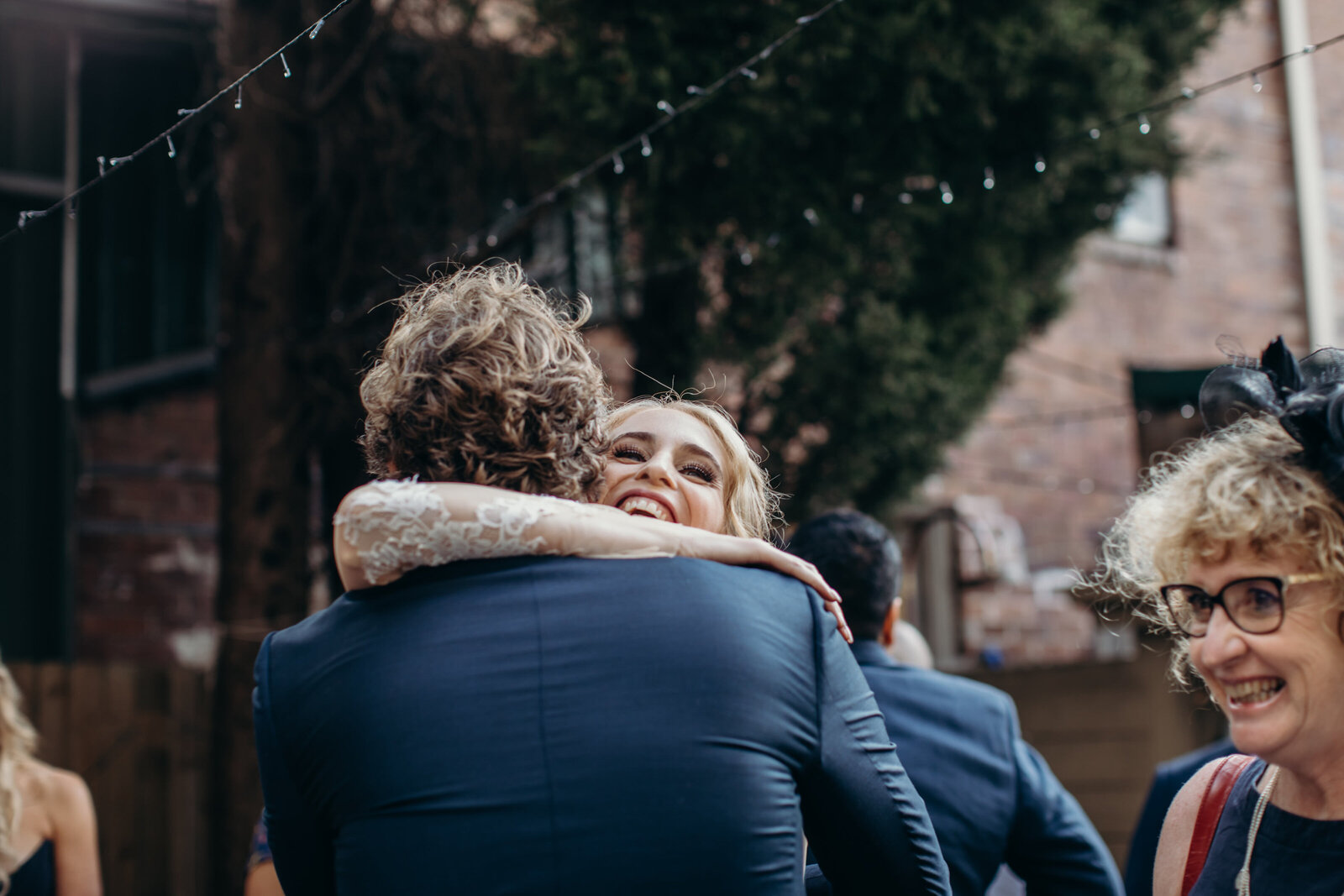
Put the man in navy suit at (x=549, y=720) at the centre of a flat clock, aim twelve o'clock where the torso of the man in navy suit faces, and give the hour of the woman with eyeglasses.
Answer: The woman with eyeglasses is roughly at 3 o'clock from the man in navy suit.

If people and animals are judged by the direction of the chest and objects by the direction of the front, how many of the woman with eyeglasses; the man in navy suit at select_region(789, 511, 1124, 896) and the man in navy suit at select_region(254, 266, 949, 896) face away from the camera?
2

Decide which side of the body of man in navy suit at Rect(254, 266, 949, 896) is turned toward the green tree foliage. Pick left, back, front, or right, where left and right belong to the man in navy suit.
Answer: front

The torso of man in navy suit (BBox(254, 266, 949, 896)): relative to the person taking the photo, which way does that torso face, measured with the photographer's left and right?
facing away from the viewer

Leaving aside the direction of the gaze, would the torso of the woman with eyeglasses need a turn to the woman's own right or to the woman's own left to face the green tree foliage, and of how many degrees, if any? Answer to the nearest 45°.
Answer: approximately 135° to the woman's own right

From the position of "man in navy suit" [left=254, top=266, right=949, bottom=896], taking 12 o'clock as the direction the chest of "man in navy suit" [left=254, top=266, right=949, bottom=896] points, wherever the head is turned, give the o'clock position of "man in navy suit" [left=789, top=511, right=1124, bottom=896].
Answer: "man in navy suit" [left=789, top=511, right=1124, bottom=896] is roughly at 1 o'clock from "man in navy suit" [left=254, top=266, right=949, bottom=896].

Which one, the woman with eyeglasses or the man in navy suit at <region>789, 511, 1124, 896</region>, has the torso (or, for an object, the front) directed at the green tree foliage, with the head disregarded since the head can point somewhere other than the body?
the man in navy suit

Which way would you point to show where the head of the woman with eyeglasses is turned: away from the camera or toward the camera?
toward the camera

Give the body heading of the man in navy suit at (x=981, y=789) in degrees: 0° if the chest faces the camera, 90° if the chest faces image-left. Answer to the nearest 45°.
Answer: approximately 180°

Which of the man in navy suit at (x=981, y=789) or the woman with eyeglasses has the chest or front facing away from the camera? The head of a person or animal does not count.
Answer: the man in navy suit

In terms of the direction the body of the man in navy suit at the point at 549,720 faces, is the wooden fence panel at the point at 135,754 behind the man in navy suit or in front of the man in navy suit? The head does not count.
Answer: in front

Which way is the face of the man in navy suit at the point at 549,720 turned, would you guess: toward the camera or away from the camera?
away from the camera

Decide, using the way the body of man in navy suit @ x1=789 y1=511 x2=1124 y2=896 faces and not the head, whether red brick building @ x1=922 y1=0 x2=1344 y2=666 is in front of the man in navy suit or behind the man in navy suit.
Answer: in front

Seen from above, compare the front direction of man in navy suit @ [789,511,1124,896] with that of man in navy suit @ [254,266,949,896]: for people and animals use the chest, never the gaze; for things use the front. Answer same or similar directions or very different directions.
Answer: same or similar directions
